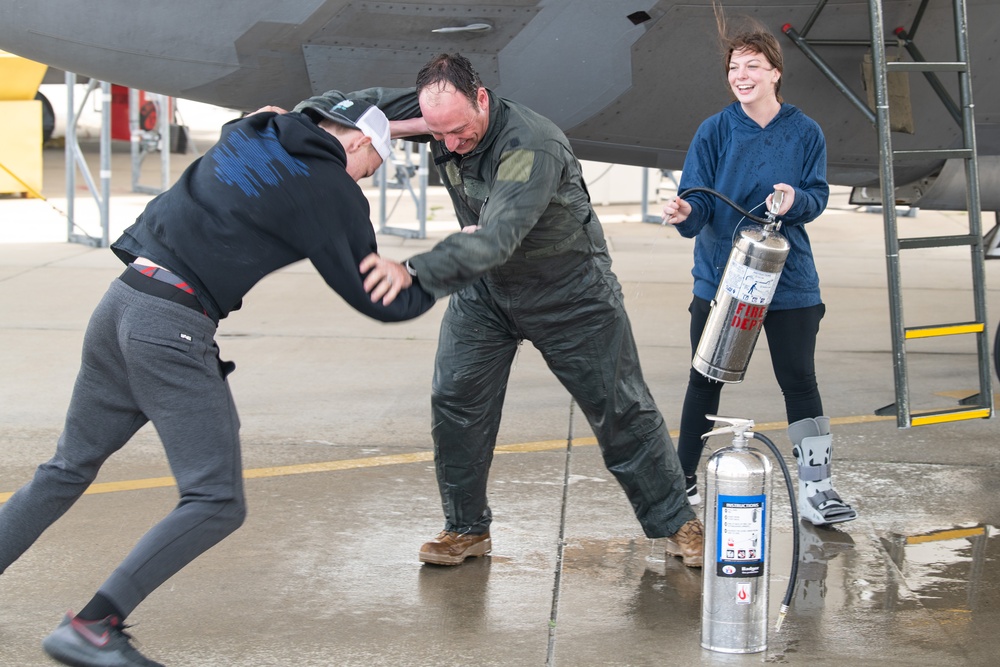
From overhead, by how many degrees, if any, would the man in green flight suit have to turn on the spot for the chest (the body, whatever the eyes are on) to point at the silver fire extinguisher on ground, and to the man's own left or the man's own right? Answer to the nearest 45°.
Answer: approximately 90° to the man's own left

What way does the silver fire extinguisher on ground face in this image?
toward the camera

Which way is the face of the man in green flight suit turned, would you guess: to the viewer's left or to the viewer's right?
to the viewer's left

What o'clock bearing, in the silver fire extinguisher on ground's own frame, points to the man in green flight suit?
The man in green flight suit is roughly at 4 o'clock from the silver fire extinguisher on ground.

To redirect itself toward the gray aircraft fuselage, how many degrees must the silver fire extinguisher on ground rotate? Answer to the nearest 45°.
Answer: approximately 135° to its right

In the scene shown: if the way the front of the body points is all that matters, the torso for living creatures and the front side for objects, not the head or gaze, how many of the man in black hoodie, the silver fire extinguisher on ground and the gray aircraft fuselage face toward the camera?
1

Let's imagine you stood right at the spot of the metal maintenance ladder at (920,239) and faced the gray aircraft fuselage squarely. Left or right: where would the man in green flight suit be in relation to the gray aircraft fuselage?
left

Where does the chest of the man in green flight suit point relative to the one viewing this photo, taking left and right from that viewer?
facing the viewer and to the left of the viewer

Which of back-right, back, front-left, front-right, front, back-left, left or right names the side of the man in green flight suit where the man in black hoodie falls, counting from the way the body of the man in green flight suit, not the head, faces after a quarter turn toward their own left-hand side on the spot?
right

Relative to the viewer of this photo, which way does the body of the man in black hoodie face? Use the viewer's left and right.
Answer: facing away from the viewer and to the right of the viewer

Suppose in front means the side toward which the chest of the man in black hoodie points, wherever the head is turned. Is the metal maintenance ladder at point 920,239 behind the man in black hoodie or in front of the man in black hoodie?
in front

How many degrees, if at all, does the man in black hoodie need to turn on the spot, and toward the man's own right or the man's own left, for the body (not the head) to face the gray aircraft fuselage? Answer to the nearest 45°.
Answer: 0° — they already face it
